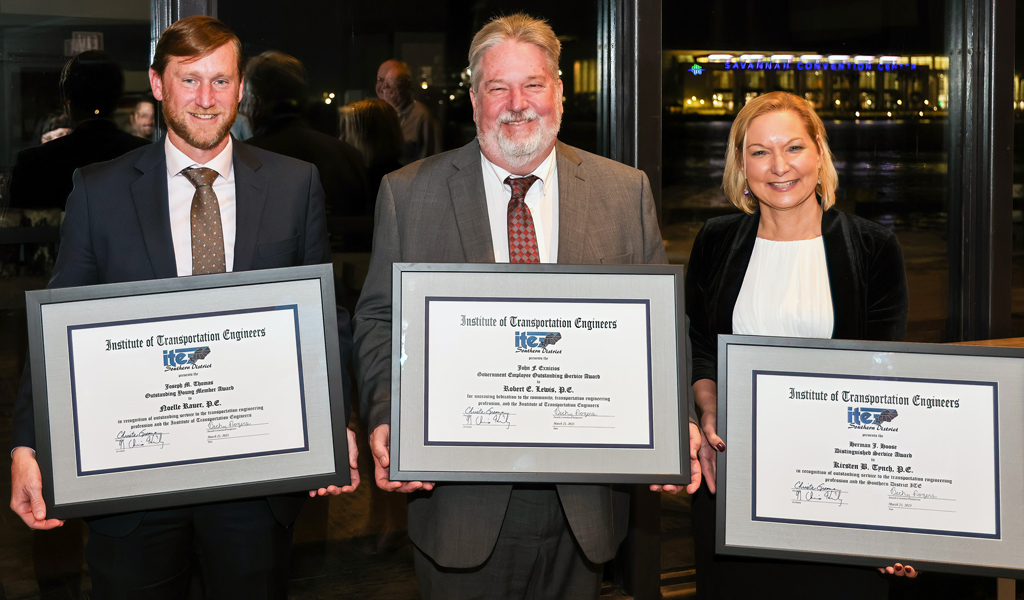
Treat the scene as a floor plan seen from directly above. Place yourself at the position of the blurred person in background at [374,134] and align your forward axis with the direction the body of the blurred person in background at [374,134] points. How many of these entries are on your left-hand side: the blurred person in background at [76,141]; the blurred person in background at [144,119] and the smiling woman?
2

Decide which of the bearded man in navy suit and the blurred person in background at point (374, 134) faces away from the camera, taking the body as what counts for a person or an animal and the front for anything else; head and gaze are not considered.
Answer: the blurred person in background

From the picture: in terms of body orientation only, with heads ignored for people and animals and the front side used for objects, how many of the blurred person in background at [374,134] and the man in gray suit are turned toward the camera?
1

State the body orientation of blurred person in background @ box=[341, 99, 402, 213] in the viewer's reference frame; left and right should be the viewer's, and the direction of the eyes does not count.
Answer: facing away from the viewer
